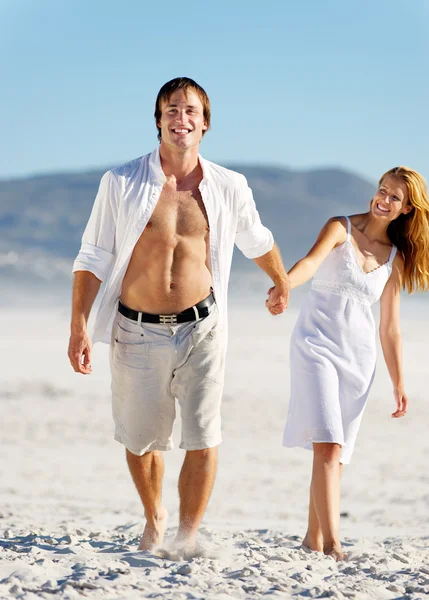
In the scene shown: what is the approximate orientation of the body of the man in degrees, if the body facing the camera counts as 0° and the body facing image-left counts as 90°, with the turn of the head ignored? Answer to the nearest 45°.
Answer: approximately 0°

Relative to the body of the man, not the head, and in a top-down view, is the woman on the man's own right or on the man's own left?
on the man's own left

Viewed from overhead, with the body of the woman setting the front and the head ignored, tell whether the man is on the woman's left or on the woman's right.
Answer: on the woman's right

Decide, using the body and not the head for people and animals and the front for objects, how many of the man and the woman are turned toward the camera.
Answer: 2

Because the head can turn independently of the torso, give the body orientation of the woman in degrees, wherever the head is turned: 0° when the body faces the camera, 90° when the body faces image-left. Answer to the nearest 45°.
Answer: approximately 0°
